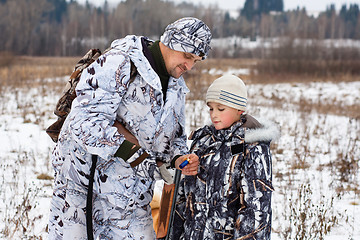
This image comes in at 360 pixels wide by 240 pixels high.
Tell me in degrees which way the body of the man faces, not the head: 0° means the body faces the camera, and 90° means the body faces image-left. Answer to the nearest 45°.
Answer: approximately 315°

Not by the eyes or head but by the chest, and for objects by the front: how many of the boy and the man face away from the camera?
0

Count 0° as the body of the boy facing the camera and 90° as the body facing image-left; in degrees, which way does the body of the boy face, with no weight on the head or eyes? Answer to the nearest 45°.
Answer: approximately 45°

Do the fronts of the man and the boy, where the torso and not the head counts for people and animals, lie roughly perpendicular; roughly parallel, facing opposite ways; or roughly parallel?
roughly perpendicular
